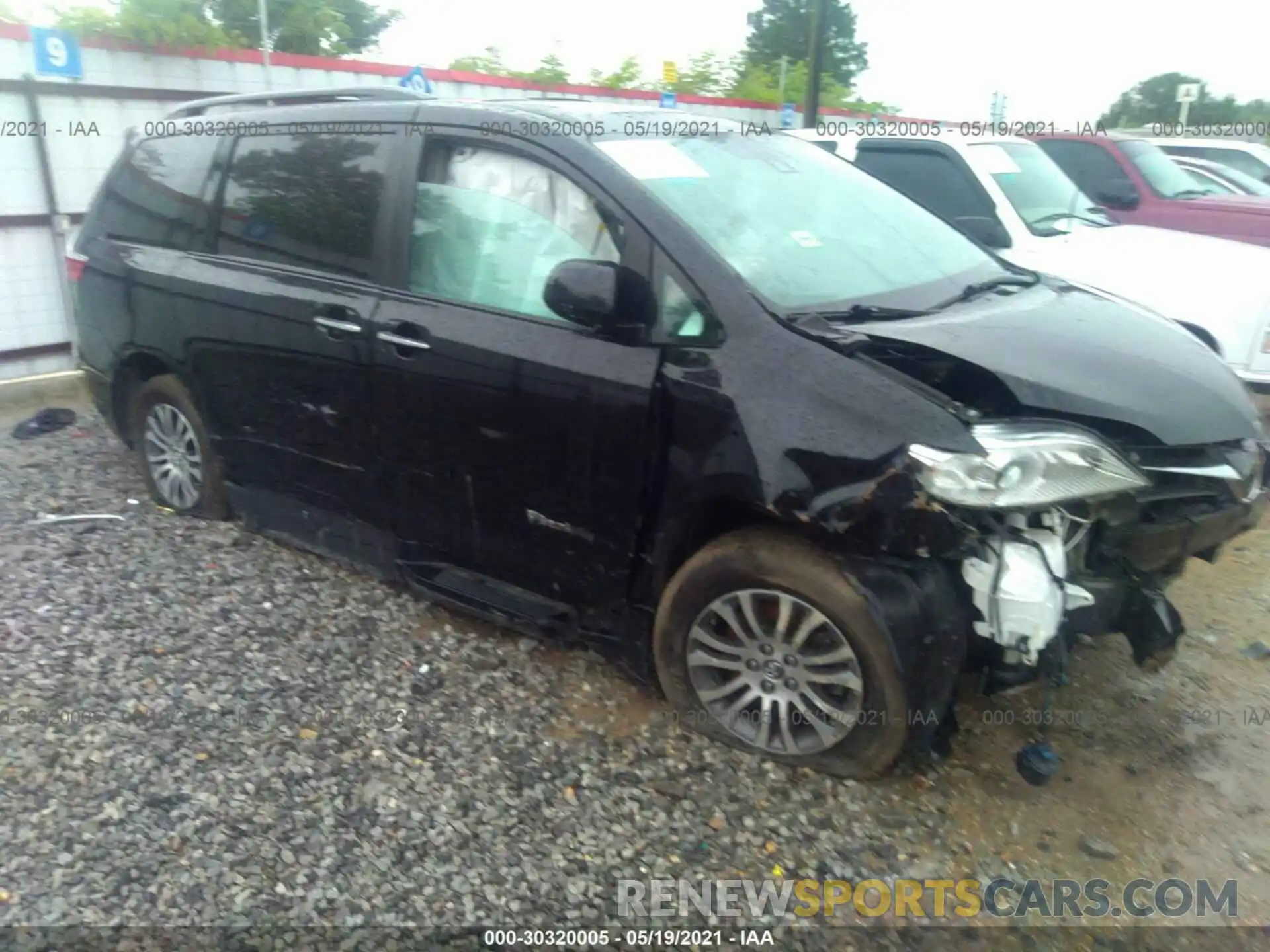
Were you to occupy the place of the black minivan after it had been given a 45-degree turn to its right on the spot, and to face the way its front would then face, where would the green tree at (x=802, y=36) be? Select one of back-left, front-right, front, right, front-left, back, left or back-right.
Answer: back

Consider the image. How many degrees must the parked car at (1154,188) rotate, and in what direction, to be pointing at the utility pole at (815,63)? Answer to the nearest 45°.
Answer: approximately 180°

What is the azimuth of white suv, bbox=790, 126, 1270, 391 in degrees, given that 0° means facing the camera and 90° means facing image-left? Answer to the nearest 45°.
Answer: approximately 315°

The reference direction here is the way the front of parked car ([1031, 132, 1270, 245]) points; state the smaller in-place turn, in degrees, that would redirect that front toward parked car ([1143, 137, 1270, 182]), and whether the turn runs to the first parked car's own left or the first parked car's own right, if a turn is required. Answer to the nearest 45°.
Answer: approximately 135° to the first parked car's own left

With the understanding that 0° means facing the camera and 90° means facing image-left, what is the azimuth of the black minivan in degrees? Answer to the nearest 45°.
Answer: approximately 315°

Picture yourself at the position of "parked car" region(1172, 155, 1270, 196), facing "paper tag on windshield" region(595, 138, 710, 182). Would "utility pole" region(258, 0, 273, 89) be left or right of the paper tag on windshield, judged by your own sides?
right

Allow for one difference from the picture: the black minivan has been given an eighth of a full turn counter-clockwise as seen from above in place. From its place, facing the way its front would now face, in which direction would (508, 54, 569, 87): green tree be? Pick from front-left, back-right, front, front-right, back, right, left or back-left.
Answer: left

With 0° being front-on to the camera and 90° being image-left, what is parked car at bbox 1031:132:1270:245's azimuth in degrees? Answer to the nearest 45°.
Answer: approximately 315°

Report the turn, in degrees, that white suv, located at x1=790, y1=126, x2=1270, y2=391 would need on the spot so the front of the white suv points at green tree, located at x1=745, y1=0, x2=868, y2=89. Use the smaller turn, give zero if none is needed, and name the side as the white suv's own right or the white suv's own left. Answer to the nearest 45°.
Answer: approximately 135° to the white suv's own left

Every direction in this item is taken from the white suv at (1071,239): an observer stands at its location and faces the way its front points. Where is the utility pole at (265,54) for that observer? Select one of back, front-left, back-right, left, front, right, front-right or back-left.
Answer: back-right

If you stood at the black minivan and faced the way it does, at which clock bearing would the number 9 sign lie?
The number 9 sign is roughly at 6 o'clock from the black minivan.

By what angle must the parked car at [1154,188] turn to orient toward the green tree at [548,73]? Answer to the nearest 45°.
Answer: approximately 135° to its left

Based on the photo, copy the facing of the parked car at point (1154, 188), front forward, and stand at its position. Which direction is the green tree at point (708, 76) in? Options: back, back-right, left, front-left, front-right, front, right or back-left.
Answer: back

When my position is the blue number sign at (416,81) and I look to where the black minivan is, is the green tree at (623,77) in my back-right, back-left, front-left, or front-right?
back-left
